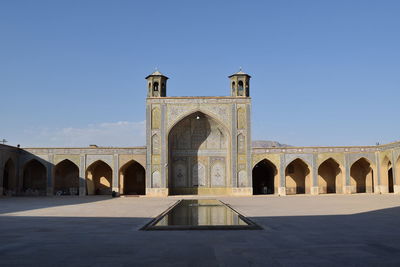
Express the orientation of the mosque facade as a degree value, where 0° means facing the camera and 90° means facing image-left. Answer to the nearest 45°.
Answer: approximately 0°
